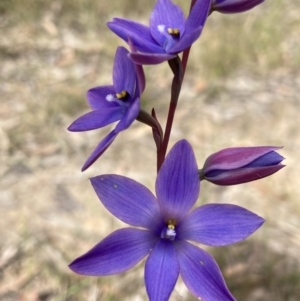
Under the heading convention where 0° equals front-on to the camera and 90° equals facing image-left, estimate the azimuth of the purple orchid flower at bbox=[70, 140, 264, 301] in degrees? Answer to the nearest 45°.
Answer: approximately 0°

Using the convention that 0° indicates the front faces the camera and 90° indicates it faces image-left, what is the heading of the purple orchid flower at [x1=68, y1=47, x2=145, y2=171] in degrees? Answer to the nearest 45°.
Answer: approximately 45°

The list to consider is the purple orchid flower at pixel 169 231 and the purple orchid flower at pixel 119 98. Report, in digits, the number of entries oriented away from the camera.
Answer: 0
